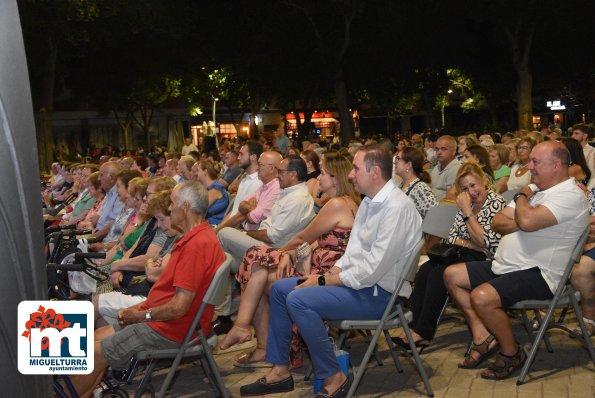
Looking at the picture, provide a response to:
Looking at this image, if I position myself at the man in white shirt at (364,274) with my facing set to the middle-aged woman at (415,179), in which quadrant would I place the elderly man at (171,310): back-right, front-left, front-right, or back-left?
back-left

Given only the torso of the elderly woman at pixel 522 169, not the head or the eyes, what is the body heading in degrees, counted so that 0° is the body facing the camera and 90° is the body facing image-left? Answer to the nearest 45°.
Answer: approximately 45°

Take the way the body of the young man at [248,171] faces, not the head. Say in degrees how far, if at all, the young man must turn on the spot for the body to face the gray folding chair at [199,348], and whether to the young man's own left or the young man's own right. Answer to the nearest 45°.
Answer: approximately 90° to the young man's own left

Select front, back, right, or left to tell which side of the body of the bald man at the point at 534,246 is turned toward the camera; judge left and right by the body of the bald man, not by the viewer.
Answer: left

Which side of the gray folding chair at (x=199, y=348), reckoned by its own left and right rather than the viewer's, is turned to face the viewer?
left

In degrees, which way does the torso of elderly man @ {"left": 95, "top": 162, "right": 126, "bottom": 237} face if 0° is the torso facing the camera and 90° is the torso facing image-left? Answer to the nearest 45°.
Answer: approximately 90°

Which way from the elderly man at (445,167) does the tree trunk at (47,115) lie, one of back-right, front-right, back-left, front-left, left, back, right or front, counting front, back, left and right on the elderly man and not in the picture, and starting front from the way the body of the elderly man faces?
right

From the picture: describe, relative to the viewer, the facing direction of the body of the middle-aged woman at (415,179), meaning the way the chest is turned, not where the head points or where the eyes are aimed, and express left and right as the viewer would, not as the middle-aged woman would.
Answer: facing to the left of the viewer

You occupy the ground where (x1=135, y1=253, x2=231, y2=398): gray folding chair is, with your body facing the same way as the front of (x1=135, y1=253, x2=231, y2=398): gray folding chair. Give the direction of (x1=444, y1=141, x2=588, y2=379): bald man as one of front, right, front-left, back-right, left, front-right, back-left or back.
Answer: back

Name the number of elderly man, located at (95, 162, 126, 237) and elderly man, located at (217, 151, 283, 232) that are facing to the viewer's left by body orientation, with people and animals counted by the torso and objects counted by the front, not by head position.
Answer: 2

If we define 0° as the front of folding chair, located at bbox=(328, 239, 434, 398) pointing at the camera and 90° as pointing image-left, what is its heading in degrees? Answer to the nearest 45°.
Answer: approximately 90°

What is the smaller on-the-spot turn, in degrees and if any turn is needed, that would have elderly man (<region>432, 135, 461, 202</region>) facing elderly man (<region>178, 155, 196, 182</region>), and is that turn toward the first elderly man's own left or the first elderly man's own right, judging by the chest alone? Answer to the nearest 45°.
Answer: approximately 45° to the first elderly man's own right
